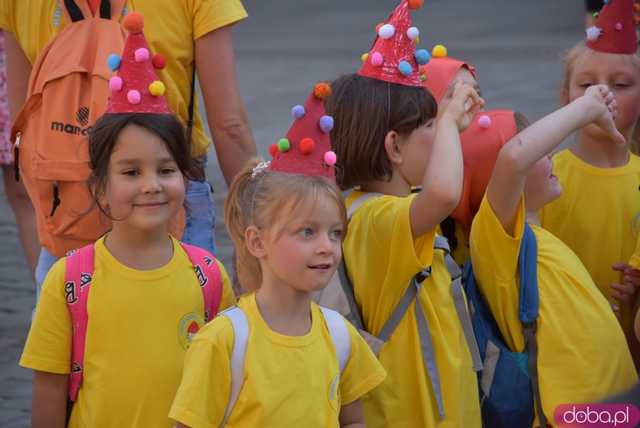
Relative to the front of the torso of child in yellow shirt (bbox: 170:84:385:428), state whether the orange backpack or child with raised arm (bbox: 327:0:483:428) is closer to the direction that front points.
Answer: the child with raised arm

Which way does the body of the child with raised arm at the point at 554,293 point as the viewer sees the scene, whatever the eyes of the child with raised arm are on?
to the viewer's right

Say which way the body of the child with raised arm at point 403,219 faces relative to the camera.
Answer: to the viewer's right

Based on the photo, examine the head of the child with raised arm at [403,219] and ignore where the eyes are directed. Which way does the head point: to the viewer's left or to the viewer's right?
to the viewer's right

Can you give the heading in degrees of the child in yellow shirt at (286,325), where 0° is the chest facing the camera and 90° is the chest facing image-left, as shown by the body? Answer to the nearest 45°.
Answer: approximately 315°

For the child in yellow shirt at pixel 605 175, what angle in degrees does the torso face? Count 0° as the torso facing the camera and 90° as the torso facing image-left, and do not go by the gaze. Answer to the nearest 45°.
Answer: approximately 0°

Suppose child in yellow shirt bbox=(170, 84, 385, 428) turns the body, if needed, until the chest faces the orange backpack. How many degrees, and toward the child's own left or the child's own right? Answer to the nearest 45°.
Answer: approximately 180°

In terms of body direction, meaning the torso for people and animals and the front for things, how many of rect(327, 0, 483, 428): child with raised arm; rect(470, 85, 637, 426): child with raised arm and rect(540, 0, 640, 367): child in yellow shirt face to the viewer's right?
2

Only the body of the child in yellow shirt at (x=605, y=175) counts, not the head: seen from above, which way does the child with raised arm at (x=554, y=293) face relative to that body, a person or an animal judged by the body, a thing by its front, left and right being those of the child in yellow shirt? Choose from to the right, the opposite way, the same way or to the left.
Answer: to the left

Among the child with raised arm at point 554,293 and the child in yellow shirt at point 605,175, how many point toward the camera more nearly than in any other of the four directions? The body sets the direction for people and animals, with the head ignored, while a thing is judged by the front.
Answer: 1

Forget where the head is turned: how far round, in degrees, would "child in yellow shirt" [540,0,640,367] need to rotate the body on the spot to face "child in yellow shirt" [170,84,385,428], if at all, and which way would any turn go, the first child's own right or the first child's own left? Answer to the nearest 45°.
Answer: approximately 45° to the first child's own right

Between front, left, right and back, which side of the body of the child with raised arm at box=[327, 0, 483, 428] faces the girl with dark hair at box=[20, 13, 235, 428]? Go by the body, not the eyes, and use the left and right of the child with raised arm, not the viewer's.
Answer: back

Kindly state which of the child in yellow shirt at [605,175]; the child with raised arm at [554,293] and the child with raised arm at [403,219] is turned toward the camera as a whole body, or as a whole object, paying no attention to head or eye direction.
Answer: the child in yellow shirt

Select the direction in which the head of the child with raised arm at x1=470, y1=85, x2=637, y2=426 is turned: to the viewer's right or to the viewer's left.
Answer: to the viewer's right

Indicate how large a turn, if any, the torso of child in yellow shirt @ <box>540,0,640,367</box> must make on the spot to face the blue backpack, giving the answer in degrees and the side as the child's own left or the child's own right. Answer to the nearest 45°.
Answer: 0° — they already face it

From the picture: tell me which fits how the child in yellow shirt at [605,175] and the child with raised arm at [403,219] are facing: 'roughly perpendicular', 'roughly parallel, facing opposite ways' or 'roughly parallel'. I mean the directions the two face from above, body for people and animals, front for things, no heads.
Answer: roughly perpendicular
